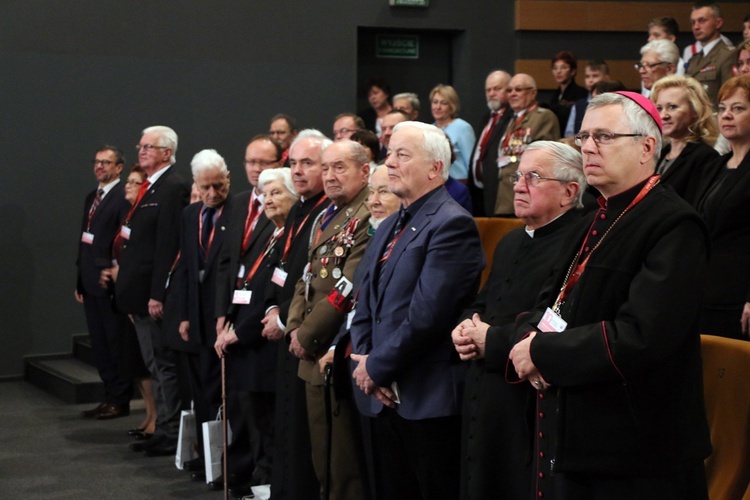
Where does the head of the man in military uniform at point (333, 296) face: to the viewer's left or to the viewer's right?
to the viewer's left

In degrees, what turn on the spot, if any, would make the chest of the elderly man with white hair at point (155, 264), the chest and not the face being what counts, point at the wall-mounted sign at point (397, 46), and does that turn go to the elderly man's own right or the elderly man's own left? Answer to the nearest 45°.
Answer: approximately 180°

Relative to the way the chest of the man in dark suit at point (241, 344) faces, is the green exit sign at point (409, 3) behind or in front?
behind

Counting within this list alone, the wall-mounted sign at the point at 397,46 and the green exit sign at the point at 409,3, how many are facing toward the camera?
2

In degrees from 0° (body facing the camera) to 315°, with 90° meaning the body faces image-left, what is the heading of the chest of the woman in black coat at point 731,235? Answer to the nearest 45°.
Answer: approximately 45°

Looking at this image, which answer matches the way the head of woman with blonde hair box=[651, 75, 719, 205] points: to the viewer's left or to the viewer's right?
to the viewer's left

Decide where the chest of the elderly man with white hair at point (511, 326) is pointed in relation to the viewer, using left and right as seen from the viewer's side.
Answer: facing the viewer and to the left of the viewer

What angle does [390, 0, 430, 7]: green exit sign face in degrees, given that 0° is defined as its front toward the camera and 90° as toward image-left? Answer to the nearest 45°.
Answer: approximately 0°

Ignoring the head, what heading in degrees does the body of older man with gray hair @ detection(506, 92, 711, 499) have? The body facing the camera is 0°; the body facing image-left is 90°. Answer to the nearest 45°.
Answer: approximately 45°

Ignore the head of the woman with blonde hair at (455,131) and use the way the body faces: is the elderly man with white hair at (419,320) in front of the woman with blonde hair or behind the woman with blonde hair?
in front

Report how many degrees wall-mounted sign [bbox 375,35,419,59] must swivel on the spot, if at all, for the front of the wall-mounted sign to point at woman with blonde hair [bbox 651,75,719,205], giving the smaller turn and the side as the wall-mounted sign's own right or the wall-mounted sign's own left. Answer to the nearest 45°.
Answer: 0° — it already faces them
